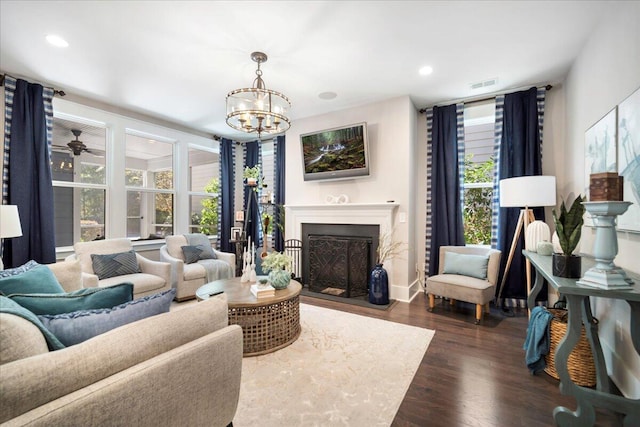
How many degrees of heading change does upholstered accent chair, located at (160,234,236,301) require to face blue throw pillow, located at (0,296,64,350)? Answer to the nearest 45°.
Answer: approximately 45° to its right

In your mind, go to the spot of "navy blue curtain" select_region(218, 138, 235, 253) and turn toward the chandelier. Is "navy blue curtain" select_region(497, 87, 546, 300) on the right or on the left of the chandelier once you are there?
left

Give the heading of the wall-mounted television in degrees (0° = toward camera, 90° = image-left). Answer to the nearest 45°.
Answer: approximately 45°

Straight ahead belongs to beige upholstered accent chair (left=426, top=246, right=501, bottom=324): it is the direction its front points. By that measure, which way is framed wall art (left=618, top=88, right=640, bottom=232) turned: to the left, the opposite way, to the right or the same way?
to the right

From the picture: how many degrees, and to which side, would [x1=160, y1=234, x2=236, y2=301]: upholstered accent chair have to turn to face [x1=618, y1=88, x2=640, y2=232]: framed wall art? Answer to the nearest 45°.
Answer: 0° — it already faces it

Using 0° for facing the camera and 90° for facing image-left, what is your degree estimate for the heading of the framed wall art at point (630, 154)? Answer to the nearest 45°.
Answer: approximately 90°
